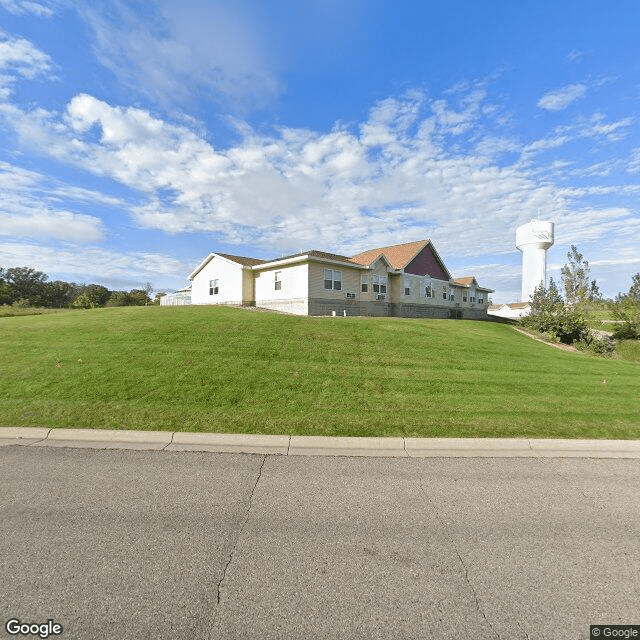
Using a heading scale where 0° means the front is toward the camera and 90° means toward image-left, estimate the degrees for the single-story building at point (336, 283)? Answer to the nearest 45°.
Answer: approximately 315°

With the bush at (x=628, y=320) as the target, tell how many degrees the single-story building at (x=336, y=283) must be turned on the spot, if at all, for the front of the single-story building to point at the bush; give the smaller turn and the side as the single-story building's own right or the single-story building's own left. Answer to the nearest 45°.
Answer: approximately 45° to the single-story building's own left

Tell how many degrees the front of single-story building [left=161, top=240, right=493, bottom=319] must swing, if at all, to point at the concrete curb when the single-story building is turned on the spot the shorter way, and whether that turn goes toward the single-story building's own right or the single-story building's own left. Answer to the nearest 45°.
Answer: approximately 45° to the single-story building's own right

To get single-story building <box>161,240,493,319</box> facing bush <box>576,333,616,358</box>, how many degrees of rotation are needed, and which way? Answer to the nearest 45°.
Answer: approximately 45° to its left
